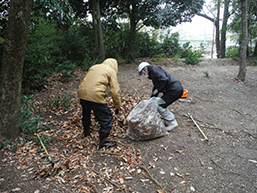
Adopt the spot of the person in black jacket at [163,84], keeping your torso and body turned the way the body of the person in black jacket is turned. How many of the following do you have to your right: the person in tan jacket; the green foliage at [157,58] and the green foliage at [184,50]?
2

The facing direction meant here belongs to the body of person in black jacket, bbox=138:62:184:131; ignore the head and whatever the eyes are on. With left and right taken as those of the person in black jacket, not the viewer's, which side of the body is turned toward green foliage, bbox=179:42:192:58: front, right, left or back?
right

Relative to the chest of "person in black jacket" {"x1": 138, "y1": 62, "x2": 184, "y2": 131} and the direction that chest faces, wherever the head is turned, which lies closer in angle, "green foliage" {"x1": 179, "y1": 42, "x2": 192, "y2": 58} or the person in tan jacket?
the person in tan jacket

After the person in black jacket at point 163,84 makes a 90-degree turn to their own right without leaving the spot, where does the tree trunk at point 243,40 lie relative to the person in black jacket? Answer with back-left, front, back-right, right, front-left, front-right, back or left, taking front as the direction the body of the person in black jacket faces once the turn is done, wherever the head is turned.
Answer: front-right

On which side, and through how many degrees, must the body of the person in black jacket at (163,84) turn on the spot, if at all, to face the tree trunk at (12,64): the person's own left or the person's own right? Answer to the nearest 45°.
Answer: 0° — they already face it

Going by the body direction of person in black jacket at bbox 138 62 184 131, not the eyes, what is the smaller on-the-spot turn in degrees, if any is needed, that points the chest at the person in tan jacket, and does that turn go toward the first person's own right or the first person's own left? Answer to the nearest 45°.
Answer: approximately 45° to the first person's own left

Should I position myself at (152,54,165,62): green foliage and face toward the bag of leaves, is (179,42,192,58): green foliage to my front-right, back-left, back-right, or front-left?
back-left

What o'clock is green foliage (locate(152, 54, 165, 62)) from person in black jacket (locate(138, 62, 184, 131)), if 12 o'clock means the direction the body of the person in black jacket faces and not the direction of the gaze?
The green foliage is roughly at 3 o'clock from the person in black jacket.

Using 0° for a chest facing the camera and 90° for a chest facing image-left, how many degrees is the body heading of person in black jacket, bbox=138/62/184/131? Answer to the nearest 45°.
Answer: approximately 90°
